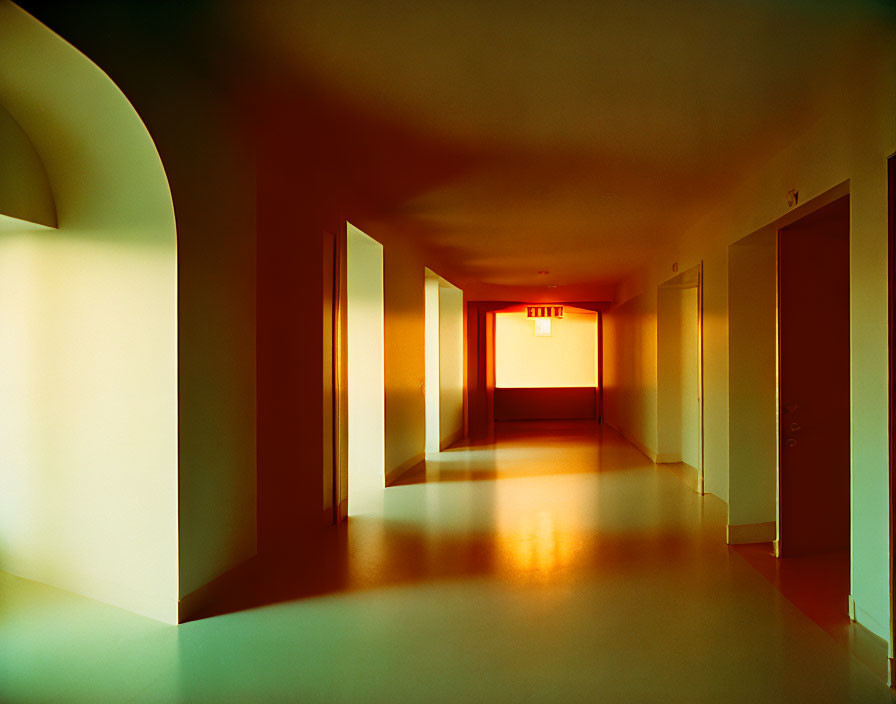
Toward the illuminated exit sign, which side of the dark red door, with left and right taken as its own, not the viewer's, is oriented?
right

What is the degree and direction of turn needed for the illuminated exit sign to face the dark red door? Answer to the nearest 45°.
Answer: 0° — it already faces it

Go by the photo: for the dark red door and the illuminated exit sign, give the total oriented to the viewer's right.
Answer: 0

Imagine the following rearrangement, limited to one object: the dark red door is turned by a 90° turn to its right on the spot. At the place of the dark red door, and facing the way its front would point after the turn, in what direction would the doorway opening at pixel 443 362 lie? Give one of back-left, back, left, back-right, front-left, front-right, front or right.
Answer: front

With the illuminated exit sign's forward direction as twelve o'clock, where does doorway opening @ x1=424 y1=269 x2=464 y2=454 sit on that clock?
The doorway opening is roughly at 1 o'clock from the illuminated exit sign.

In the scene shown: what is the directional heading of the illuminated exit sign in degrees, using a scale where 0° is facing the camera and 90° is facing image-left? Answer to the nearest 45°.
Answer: approximately 0°

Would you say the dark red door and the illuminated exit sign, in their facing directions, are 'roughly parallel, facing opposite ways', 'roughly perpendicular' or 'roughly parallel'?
roughly perpendicular
